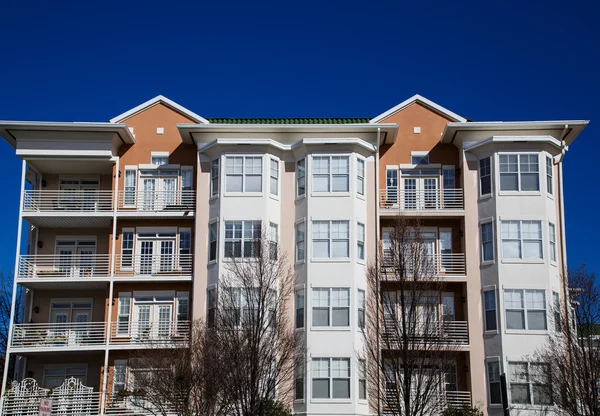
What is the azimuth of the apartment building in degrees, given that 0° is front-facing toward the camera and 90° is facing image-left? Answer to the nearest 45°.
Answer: approximately 0°

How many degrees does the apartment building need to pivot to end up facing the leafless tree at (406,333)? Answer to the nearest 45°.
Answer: approximately 45° to its left
